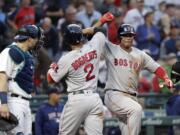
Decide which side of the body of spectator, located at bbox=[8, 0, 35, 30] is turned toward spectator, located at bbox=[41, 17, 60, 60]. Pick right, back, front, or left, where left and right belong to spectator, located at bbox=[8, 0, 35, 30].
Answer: left

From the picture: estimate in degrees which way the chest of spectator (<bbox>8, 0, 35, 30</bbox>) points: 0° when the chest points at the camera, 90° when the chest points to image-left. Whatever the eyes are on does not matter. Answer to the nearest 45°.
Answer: approximately 0°

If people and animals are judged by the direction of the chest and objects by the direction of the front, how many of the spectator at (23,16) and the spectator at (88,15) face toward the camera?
2

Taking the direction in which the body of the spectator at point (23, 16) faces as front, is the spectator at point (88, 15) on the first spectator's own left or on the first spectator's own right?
on the first spectator's own left

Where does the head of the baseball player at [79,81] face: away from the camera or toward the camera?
away from the camera

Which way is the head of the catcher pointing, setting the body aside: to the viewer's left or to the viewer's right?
to the viewer's right
